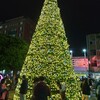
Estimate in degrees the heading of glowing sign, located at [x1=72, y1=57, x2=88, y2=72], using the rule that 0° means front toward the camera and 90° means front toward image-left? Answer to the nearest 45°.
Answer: approximately 0°

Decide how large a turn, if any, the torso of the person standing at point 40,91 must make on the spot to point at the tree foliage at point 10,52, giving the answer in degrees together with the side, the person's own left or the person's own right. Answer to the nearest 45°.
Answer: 0° — they already face it

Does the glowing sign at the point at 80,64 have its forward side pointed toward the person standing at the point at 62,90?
yes

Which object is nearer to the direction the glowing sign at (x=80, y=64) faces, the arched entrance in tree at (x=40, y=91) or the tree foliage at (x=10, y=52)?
the arched entrance in tree

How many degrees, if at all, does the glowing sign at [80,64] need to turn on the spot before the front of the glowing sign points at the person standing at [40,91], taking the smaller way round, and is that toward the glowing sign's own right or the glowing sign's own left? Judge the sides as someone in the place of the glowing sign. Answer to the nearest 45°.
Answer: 0° — it already faces them
